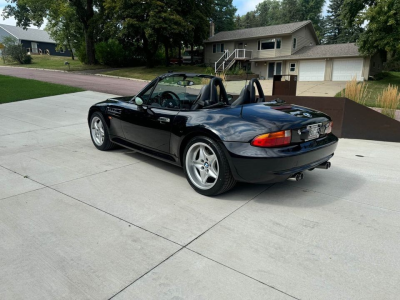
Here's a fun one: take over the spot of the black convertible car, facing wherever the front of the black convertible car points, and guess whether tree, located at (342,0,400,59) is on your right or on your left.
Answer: on your right

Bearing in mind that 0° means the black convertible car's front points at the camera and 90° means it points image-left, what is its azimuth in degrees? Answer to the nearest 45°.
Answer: approximately 135°

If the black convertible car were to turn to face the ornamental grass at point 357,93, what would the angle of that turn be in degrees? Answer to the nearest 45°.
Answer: approximately 90° to its right

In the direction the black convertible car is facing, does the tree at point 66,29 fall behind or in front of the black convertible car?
in front

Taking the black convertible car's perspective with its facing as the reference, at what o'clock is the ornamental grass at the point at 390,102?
The ornamental grass is roughly at 3 o'clock from the black convertible car.

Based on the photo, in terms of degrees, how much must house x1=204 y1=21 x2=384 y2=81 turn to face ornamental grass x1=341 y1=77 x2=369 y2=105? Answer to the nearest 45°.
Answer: approximately 45° to its left

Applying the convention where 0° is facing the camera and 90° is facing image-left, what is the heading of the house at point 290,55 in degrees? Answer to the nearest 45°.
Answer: approximately 45°

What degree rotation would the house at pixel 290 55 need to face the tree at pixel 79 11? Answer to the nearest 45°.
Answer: approximately 45° to its right

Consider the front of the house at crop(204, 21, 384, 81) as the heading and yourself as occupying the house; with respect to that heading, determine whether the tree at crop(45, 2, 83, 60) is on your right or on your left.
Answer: on your right
